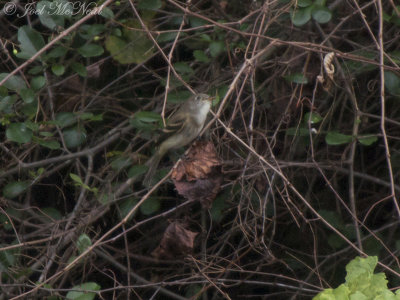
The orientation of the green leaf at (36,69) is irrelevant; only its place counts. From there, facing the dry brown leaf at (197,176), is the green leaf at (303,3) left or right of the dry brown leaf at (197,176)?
left

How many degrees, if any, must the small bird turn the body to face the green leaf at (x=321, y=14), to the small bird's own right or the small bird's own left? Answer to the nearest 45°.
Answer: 0° — it already faces it

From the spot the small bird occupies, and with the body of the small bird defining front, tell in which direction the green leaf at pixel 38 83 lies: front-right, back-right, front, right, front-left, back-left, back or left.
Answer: back

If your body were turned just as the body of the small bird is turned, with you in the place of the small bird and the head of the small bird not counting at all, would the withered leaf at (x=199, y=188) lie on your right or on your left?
on your right

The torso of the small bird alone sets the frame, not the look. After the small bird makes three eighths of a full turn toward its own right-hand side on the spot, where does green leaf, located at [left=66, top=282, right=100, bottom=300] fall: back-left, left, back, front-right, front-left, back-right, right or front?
front

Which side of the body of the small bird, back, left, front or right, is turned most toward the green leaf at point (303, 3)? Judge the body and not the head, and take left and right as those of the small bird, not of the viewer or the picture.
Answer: front

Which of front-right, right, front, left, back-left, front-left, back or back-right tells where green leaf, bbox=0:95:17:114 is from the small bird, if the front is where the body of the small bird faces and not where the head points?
back

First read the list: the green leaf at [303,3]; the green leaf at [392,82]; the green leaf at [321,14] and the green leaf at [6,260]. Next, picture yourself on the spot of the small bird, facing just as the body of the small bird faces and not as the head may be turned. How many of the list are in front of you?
3

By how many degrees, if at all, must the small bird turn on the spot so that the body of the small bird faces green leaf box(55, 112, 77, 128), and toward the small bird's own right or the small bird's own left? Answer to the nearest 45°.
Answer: approximately 180°

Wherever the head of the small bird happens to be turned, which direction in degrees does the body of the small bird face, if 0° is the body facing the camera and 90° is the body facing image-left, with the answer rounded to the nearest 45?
approximately 270°

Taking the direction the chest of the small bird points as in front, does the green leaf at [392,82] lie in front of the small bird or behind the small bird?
in front

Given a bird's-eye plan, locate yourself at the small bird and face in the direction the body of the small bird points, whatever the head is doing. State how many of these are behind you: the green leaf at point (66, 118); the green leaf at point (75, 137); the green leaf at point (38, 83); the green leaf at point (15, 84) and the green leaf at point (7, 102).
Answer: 5
